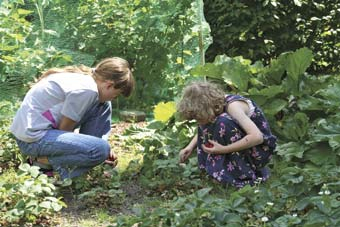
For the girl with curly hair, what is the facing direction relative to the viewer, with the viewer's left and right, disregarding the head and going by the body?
facing to the left of the viewer

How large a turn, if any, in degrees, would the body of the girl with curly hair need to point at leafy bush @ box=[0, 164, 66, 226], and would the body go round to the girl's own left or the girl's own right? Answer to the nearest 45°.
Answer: approximately 45° to the girl's own left
